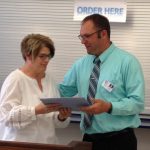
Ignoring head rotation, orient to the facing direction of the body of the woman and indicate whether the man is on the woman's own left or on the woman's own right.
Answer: on the woman's own left

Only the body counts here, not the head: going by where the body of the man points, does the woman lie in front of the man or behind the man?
in front

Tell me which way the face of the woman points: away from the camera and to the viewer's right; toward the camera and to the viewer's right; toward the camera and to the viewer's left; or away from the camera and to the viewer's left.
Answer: toward the camera and to the viewer's right

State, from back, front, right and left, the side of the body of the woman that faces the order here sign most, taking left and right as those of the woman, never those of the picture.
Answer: left

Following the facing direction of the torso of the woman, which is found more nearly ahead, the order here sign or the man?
the man

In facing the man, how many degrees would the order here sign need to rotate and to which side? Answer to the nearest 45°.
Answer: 0° — it already faces them

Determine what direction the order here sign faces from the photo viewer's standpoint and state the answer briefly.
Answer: facing the viewer

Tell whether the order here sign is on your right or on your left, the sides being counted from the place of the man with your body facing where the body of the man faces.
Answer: on your right

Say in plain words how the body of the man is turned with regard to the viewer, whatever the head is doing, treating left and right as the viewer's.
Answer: facing the viewer and to the left of the viewer

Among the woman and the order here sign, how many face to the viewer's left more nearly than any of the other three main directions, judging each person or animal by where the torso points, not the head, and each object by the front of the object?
0

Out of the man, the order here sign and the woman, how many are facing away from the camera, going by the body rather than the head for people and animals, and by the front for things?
0

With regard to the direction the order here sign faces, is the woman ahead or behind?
ahead

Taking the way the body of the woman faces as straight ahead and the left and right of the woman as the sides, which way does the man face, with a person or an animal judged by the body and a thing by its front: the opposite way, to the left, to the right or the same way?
to the right
